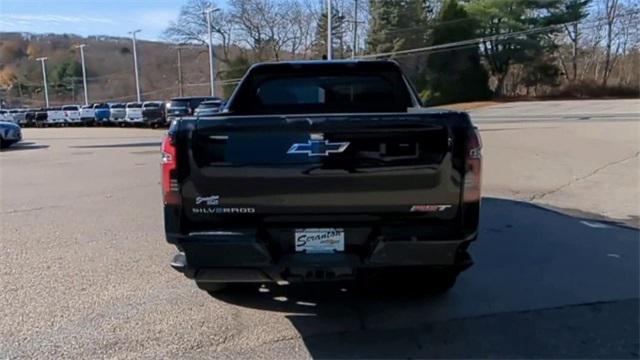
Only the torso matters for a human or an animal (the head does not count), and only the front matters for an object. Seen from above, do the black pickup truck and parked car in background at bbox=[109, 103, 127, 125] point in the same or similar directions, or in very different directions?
very different directions

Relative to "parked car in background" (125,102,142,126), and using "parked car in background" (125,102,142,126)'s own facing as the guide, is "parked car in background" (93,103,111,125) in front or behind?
behind

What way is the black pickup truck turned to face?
away from the camera

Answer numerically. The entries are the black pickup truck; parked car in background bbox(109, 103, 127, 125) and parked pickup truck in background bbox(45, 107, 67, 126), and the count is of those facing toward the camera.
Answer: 2

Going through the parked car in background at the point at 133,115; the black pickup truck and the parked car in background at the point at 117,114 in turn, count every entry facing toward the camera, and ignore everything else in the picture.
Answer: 2

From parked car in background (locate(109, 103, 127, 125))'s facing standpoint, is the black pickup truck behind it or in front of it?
in front

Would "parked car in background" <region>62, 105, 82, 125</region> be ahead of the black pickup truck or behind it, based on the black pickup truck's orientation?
ahead

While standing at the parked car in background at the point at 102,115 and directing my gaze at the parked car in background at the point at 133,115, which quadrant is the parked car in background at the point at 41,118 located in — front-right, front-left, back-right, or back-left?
back-right

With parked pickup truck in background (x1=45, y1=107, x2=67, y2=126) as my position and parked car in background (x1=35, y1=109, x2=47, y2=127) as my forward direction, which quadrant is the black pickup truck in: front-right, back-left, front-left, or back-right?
back-left

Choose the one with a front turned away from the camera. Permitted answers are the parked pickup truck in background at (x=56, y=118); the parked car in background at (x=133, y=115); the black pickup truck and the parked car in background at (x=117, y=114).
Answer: the black pickup truck

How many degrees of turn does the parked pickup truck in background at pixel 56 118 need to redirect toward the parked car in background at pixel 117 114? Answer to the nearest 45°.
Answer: approximately 45° to its left

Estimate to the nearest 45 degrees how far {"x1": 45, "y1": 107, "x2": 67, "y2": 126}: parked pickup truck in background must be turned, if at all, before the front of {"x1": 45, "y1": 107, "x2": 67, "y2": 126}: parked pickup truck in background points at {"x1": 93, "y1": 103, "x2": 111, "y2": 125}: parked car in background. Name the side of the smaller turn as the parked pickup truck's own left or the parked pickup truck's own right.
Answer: approximately 45° to the parked pickup truck's own left
